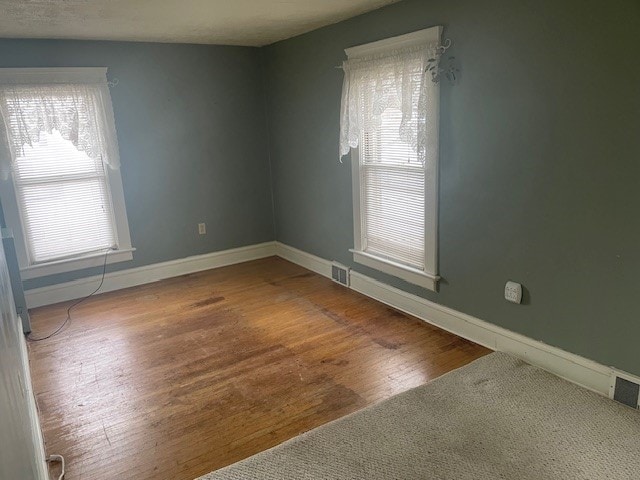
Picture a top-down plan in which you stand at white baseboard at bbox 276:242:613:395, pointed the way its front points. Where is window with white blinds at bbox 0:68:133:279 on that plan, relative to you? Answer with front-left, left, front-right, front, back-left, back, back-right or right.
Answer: front-right

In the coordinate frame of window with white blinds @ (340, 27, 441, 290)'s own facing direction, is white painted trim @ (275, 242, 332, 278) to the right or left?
on its right

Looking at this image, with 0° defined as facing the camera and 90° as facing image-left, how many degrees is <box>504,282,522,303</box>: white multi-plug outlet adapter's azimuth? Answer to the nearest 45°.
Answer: approximately 45°

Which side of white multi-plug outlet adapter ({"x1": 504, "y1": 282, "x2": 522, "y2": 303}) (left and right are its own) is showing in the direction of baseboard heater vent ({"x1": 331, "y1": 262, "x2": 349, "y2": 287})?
right

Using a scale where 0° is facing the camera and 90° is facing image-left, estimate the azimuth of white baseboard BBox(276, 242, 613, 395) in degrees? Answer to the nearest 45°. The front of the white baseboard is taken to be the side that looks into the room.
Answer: approximately 45°

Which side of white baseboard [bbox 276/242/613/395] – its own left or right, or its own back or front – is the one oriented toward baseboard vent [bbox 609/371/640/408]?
left

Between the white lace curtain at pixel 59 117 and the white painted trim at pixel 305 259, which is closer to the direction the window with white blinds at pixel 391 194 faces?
the white lace curtain

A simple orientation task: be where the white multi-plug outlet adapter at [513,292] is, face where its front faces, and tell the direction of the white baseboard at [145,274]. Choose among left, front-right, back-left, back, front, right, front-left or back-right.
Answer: front-right

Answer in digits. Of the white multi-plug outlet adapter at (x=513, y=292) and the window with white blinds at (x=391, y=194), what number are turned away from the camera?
0

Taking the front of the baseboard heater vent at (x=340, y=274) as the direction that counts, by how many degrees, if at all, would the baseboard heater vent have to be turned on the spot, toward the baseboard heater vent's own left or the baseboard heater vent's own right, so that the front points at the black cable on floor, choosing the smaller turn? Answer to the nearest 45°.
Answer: approximately 45° to the baseboard heater vent's own right

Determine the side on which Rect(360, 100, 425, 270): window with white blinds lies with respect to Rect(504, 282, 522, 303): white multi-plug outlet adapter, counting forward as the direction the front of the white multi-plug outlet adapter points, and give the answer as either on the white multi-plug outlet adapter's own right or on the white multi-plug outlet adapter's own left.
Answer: on the white multi-plug outlet adapter's own right
